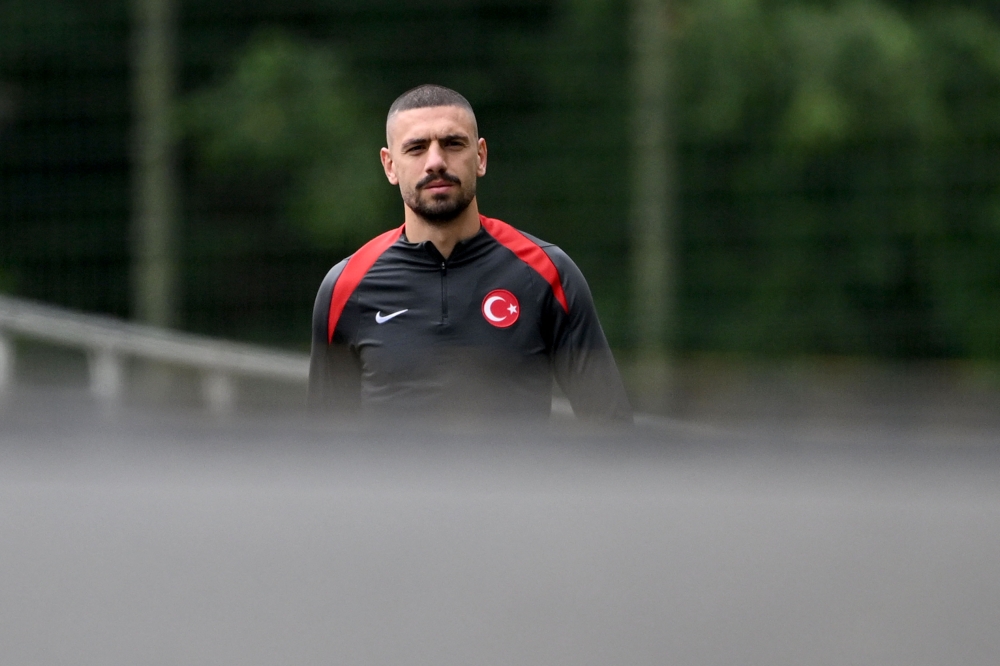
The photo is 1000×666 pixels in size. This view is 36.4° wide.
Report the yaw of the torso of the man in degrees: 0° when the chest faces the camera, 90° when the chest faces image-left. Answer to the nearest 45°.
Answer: approximately 0°

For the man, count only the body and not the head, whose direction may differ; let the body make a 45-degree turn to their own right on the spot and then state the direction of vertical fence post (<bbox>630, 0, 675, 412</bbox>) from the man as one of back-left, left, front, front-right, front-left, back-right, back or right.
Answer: back-right

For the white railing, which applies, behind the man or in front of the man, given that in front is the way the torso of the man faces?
behind
